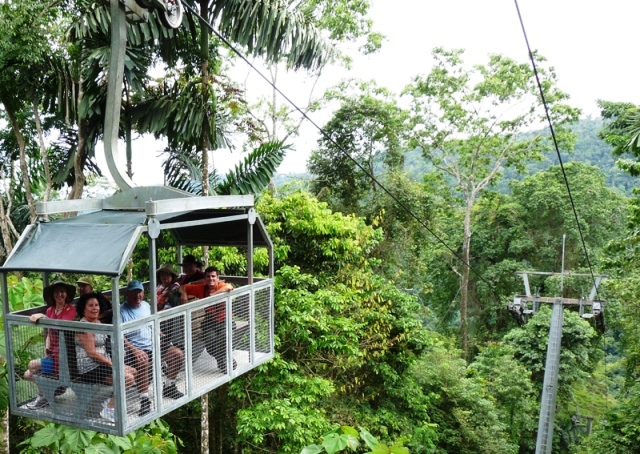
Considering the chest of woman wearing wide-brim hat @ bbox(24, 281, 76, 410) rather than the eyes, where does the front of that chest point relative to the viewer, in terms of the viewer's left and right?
facing the viewer and to the left of the viewer

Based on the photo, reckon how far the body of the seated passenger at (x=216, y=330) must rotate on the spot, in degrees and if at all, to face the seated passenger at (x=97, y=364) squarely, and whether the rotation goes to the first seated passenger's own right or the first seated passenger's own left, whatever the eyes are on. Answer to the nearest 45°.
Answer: approximately 45° to the first seated passenger's own right

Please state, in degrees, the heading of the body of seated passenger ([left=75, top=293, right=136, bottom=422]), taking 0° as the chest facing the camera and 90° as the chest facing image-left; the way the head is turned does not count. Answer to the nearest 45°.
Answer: approximately 315°

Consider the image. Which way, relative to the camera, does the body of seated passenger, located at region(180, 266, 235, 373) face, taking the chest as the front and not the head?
toward the camera

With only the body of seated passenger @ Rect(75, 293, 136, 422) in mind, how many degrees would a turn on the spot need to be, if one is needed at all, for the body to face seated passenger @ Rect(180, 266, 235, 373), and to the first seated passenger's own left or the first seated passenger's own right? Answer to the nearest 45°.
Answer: approximately 90° to the first seated passenger's own left

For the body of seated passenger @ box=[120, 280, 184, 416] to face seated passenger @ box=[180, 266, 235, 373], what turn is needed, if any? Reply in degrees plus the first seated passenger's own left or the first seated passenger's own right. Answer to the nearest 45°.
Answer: approximately 90° to the first seated passenger's own left

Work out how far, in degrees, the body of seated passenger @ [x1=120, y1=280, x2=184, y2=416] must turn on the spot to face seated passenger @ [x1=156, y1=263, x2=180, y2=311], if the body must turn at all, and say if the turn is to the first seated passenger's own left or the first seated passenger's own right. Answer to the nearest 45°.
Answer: approximately 135° to the first seated passenger's own left

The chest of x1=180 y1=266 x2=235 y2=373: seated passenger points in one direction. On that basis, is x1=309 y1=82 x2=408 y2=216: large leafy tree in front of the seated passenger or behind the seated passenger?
behind

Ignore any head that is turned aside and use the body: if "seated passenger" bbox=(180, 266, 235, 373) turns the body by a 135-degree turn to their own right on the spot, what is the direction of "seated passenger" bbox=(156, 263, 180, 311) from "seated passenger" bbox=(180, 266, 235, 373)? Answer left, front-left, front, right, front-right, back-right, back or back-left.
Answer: front

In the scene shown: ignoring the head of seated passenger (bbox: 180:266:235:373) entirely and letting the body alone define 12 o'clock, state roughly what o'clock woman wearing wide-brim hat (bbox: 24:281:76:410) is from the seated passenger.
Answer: The woman wearing wide-brim hat is roughly at 2 o'clock from the seated passenger.
